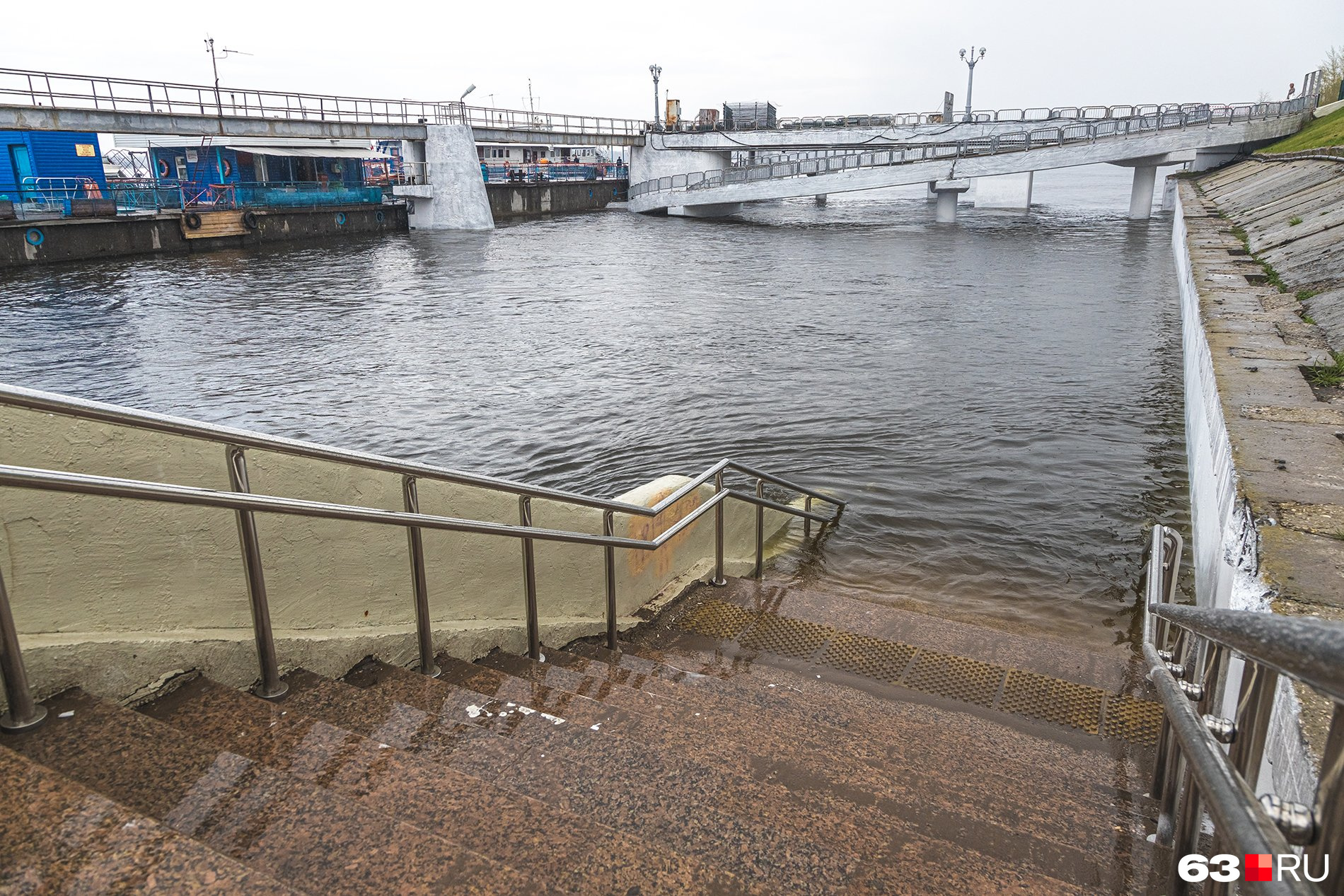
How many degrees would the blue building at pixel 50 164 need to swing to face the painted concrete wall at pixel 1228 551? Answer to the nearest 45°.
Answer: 0° — it already faces it

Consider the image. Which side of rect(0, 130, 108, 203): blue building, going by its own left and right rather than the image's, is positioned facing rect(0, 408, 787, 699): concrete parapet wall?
front

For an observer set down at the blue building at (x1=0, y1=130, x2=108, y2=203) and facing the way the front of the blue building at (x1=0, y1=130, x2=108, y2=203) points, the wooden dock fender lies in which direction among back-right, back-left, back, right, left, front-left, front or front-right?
front-left

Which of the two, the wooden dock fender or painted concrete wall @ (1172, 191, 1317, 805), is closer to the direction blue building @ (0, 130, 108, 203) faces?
the painted concrete wall

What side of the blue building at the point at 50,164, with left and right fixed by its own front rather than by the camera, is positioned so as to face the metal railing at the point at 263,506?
front

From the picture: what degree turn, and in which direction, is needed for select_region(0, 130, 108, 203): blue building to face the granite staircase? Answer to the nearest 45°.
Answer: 0° — it already faces it

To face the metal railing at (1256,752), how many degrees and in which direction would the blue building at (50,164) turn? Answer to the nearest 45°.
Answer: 0° — it already faces it

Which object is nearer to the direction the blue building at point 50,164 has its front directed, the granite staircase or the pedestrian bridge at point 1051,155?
the granite staircase

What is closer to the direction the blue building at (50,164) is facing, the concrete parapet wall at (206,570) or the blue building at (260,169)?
the concrete parapet wall

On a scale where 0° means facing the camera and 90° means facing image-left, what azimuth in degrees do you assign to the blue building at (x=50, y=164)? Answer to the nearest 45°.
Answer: approximately 0°

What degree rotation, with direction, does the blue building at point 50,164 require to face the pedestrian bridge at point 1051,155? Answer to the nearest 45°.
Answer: approximately 90° to its left
